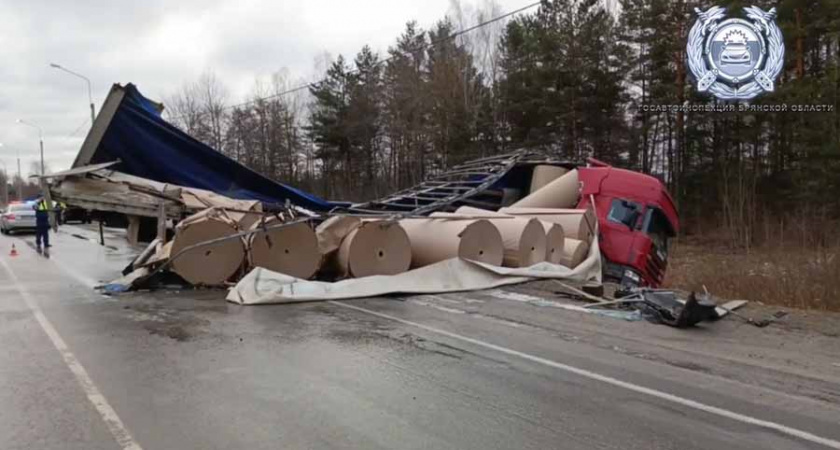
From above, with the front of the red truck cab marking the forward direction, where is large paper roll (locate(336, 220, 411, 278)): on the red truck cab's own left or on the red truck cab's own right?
on the red truck cab's own right

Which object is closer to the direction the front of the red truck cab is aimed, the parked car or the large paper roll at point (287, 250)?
the large paper roll

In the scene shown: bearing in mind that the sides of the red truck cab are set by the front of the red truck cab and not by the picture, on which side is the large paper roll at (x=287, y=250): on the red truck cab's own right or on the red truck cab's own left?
on the red truck cab's own right

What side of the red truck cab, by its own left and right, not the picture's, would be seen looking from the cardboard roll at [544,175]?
back

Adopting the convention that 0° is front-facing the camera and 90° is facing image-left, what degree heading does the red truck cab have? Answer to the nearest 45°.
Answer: approximately 315°

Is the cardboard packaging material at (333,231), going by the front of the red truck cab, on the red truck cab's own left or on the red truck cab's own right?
on the red truck cab's own right
